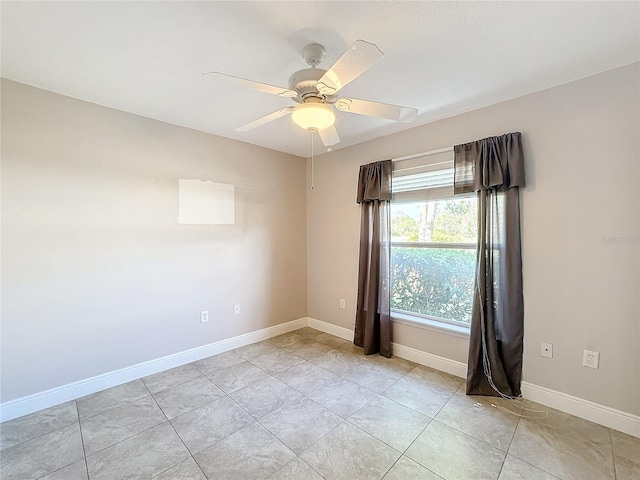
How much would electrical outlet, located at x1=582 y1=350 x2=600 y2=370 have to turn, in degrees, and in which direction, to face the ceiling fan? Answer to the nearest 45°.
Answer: approximately 45° to its right

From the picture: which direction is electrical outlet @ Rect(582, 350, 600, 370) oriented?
toward the camera

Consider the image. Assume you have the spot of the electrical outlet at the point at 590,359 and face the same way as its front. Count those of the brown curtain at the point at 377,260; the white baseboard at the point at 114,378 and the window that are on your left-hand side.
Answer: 0

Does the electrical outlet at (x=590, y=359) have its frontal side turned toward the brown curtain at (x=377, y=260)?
no

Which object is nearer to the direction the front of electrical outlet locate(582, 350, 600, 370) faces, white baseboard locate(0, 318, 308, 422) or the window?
the white baseboard

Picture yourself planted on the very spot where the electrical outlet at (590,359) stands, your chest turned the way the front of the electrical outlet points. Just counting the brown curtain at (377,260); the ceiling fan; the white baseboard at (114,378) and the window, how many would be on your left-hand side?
0

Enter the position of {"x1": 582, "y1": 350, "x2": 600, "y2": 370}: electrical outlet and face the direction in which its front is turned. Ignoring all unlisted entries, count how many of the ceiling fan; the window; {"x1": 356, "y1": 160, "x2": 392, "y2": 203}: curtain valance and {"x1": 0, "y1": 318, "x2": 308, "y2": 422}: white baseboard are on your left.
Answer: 0

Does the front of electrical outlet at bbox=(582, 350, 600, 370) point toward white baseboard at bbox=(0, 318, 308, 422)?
no

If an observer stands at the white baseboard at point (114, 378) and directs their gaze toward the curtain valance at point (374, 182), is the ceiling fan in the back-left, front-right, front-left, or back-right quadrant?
front-right

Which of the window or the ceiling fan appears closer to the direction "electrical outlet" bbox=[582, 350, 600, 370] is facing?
the ceiling fan

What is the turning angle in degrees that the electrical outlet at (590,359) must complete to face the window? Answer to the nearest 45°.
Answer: approximately 90° to its right

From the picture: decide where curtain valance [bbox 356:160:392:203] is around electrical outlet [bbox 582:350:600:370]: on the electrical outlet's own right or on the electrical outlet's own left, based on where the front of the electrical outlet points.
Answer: on the electrical outlet's own right

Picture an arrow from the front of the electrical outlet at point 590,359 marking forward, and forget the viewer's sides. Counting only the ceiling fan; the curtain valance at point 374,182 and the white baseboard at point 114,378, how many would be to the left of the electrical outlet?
0
